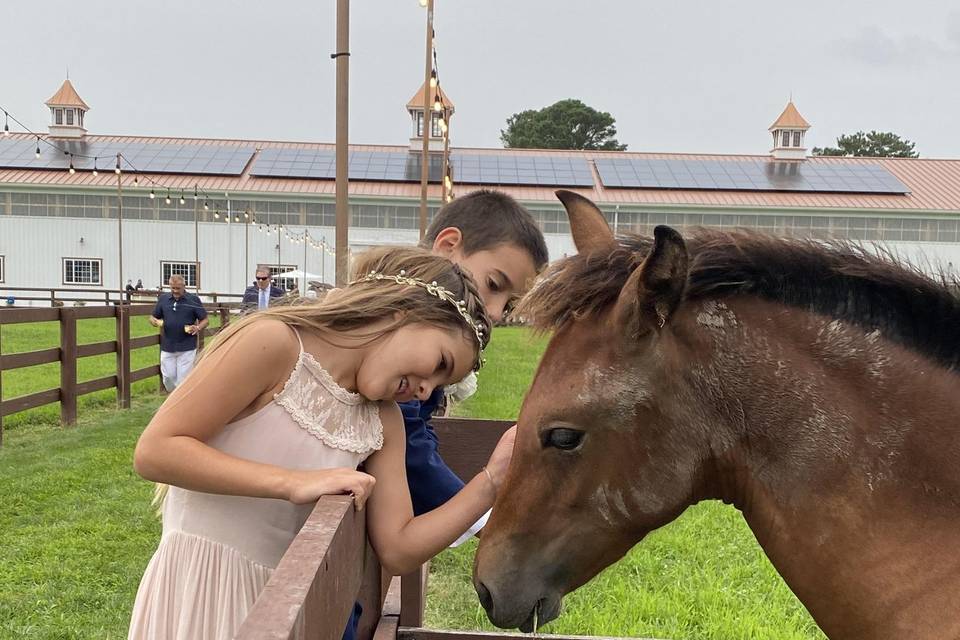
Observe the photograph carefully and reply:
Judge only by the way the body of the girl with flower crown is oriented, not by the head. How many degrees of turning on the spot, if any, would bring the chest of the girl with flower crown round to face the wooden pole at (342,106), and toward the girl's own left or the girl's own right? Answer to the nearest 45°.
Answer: approximately 135° to the girl's own left

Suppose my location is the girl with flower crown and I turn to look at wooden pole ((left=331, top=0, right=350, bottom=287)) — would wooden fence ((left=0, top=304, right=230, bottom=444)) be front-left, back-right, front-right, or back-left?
front-left

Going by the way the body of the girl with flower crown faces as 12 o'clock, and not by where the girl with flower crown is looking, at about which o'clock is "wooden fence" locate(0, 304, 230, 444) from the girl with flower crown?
The wooden fence is roughly at 7 o'clock from the girl with flower crown.

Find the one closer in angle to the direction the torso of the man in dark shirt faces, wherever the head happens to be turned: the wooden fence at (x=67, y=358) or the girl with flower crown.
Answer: the girl with flower crown

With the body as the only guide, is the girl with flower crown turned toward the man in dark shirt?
no

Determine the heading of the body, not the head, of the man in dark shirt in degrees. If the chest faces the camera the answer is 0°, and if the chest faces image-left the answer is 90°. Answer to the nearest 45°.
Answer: approximately 0°

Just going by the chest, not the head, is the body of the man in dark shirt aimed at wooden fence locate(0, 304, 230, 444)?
no

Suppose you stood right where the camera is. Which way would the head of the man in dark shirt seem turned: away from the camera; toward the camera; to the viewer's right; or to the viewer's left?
toward the camera

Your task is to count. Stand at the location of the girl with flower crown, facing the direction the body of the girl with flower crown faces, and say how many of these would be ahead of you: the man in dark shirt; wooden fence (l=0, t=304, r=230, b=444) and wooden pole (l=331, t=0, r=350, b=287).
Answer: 0

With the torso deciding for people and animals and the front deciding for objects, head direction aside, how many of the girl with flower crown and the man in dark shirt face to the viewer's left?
0

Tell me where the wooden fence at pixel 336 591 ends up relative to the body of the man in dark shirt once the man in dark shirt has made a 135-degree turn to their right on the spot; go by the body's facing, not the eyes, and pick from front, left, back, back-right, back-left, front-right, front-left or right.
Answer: back-left

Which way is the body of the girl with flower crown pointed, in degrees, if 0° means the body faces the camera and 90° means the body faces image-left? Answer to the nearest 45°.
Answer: approximately 315°

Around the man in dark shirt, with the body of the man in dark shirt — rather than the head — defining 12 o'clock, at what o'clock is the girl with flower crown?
The girl with flower crown is roughly at 12 o'clock from the man in dark shirt.
